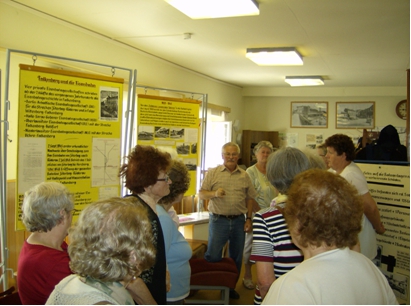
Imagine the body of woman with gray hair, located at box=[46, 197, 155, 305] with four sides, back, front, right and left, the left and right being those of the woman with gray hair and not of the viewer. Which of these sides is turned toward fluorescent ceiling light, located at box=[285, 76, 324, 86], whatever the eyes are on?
front

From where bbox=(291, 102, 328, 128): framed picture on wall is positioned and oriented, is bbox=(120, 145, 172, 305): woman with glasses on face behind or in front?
in front

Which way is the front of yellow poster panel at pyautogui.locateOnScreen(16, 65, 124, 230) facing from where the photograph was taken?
facing the viewer and to the right of the viewer

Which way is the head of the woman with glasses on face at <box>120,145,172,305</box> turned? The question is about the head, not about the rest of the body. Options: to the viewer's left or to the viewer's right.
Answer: to the viewer's right

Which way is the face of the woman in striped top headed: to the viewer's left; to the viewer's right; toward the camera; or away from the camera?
away from the camera

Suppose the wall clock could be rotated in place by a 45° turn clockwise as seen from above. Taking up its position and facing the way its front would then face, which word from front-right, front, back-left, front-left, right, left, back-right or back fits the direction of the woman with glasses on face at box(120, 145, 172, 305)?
front-left

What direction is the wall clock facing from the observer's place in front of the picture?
facing the viewer

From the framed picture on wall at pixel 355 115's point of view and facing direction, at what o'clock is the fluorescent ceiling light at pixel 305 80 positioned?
The fluorescent ceiling light is roughly at 1 o'clock from the framed picture on wall.

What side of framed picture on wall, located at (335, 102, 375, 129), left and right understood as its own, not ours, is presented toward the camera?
front

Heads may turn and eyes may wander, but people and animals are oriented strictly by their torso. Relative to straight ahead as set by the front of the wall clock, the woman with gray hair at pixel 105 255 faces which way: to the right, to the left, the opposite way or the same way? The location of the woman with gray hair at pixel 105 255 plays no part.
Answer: the opposite way

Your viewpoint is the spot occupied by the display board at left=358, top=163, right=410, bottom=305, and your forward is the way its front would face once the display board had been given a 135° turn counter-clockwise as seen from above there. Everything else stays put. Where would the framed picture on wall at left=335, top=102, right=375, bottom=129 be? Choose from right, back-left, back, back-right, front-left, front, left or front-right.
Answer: left

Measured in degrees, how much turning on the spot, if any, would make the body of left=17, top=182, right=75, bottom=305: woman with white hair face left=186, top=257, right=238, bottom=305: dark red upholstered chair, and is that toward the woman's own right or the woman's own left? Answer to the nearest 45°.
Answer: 0° — they already face it

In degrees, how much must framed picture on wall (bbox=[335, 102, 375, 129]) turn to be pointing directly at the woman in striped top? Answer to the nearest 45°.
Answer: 0° — it already faces them

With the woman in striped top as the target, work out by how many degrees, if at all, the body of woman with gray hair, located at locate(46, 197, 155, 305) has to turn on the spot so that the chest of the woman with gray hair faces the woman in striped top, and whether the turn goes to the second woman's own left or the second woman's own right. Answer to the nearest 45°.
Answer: approximately 45° to the second woman's own right

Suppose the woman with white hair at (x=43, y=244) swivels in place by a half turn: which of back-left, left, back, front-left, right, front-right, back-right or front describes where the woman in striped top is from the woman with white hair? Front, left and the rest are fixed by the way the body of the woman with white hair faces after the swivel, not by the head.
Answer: left

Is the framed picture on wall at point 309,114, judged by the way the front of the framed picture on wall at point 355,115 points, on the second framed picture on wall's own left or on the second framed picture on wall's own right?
on the second framed picture on wall's own right

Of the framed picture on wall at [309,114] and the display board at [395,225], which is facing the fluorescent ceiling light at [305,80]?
the framed picture on wall

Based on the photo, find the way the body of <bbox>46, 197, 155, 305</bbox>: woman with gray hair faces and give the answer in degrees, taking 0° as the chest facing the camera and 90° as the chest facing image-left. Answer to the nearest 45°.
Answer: approximately 225°
